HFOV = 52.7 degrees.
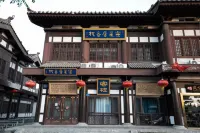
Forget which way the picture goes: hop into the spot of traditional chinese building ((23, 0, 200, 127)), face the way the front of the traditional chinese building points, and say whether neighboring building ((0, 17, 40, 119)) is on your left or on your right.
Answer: on your right

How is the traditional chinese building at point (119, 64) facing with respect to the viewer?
toward the camera
